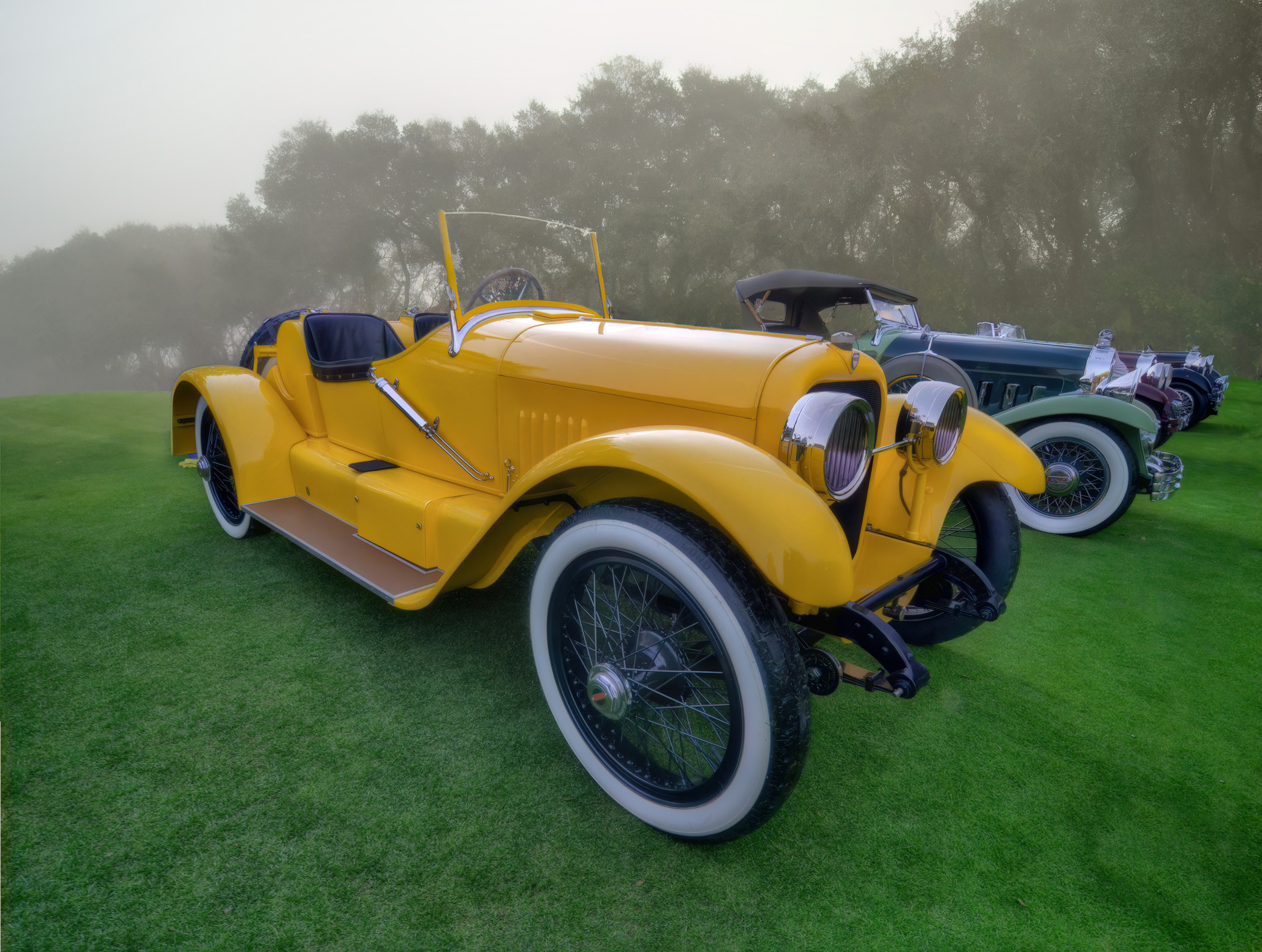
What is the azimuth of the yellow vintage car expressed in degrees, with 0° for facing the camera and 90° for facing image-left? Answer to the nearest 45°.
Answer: approximately 315°

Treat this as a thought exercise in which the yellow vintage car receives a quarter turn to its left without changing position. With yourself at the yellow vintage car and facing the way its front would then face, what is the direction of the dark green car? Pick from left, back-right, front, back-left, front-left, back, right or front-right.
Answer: front
